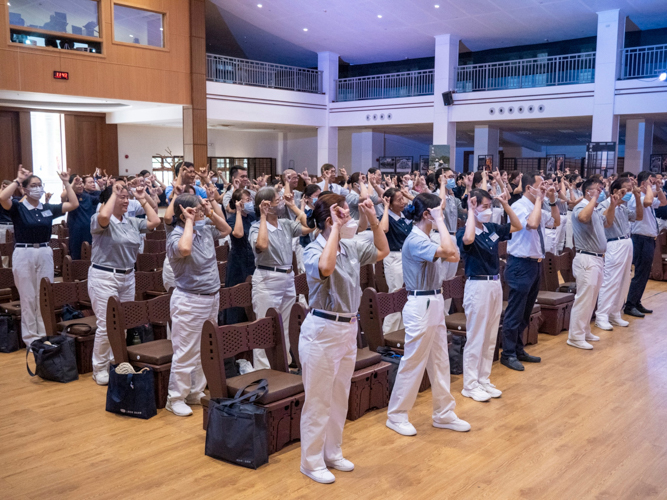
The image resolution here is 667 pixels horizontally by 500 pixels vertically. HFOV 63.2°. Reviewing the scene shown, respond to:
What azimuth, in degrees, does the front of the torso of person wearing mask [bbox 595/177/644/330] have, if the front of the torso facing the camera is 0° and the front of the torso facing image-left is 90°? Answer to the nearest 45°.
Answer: approximately 315°

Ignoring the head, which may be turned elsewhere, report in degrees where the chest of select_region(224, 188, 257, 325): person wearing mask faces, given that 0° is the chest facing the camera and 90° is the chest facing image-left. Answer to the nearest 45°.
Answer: approximately 315°

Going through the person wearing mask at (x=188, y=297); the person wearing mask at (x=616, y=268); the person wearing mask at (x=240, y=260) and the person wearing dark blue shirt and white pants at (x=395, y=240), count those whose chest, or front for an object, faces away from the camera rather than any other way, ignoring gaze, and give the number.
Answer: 0

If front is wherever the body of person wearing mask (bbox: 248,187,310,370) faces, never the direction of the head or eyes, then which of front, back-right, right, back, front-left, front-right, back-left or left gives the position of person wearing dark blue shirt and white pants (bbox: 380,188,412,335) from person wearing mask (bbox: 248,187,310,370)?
left

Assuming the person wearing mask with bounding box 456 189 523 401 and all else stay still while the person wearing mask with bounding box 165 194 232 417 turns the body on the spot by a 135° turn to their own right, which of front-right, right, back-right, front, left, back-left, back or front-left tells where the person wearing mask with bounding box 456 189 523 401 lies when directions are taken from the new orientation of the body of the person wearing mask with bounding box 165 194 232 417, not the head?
back

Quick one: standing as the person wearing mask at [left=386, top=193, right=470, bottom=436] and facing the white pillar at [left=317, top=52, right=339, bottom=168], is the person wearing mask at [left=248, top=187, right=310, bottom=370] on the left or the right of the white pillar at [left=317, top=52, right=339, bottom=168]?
left
